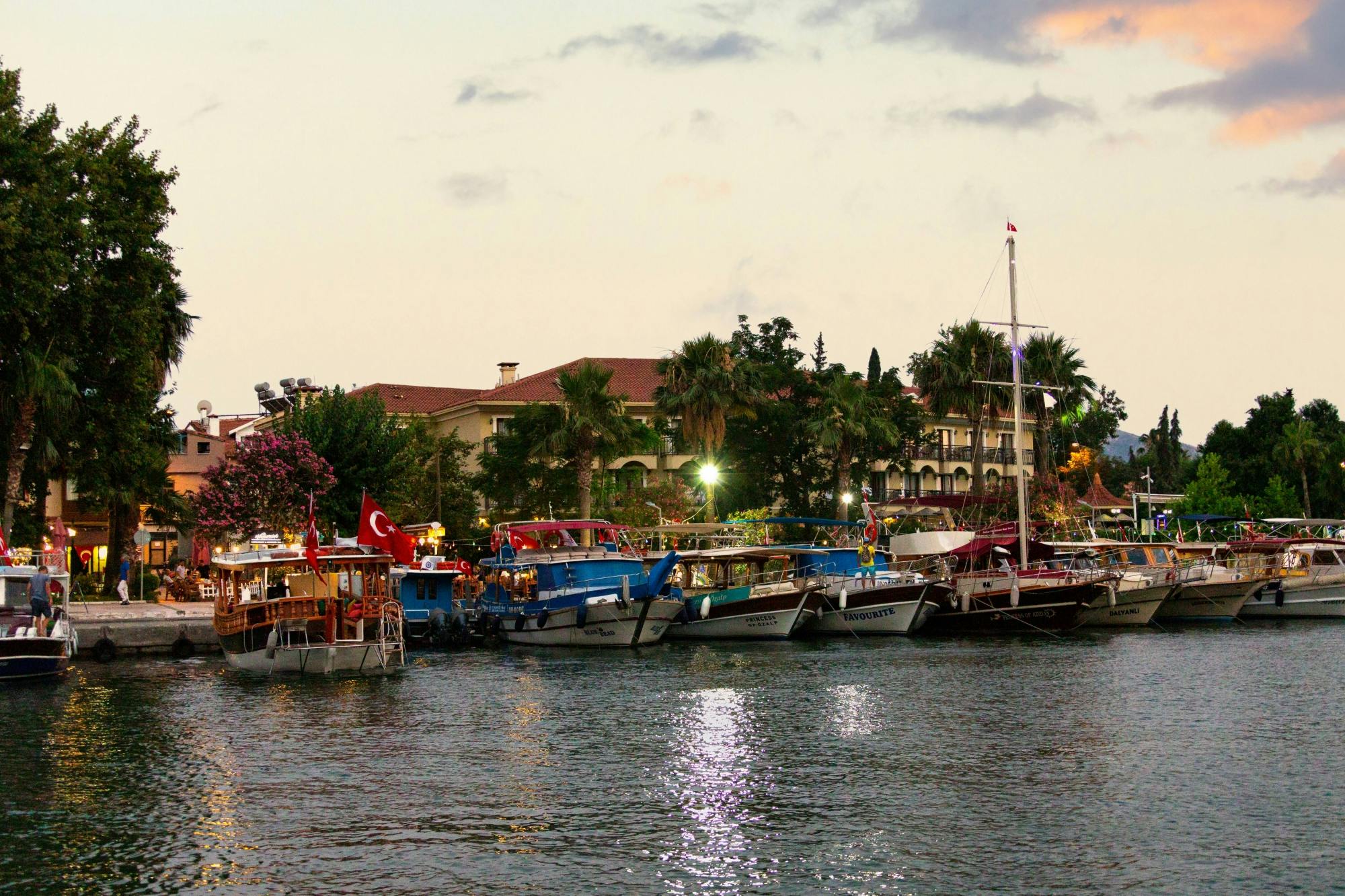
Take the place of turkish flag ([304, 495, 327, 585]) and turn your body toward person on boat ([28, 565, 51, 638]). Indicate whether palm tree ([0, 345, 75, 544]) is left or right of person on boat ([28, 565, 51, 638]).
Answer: right

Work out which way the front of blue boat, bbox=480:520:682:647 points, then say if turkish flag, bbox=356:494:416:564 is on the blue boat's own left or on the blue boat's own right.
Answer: on the blue boat's own right

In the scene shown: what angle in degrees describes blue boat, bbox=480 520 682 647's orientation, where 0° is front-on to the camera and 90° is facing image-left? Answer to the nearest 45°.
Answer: approximately 315°
